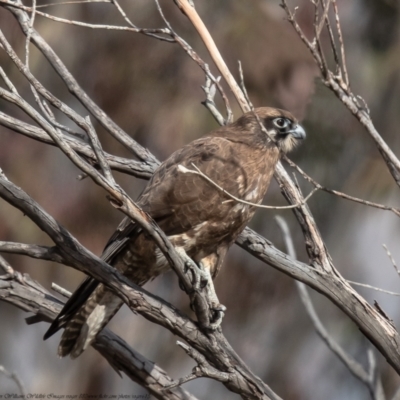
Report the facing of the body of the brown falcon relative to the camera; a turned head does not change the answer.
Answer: to the viewer's right
